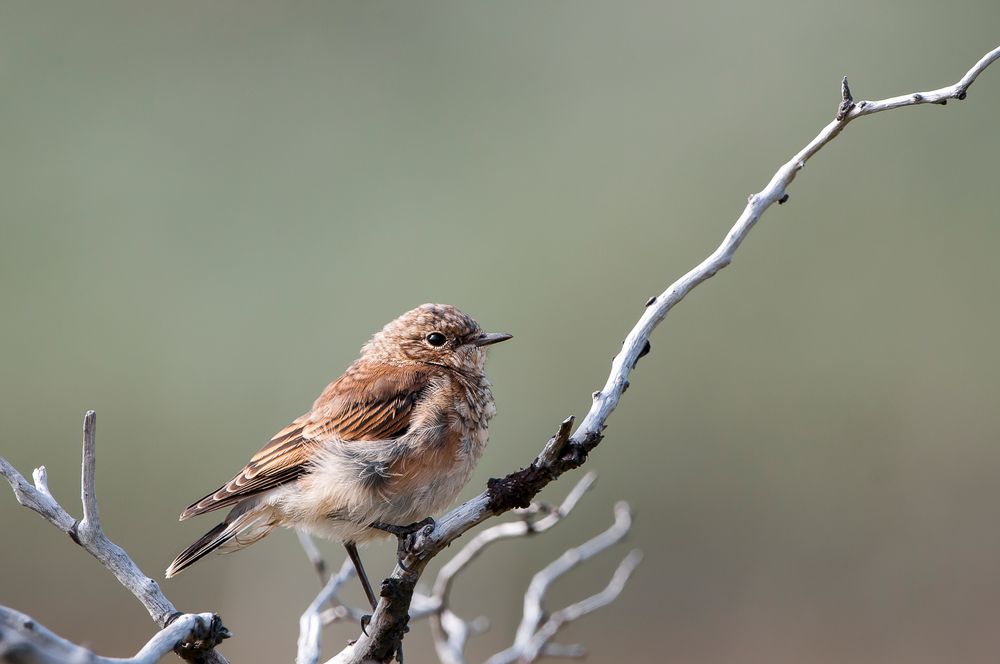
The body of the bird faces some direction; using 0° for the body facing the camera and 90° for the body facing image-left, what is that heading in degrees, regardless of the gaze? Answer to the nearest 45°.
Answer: approximately 270°

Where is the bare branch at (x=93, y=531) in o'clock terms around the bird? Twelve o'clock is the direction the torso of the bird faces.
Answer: The bare branch is roughly at 6 o'clock from the bird.
